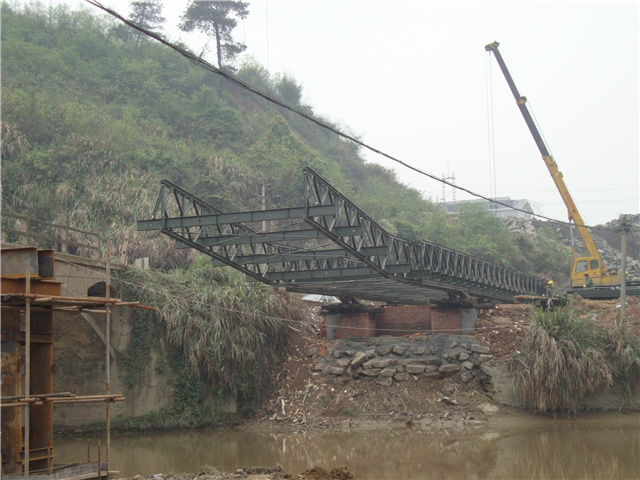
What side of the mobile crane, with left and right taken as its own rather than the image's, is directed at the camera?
left

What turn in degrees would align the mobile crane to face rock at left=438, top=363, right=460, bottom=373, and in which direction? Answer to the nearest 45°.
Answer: approximately 90° to its left

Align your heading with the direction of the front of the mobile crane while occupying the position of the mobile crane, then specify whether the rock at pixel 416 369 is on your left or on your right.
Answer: on your left

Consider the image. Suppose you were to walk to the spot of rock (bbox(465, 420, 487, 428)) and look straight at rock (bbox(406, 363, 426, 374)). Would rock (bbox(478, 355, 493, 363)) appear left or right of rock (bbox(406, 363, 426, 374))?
right

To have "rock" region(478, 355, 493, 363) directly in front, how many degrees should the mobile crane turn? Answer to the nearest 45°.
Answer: approximately 90° to its left

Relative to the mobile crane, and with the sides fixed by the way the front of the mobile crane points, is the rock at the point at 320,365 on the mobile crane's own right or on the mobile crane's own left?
on the mobile crane's own left

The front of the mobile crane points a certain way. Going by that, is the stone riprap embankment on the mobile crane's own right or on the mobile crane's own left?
on the mobile crane's own left

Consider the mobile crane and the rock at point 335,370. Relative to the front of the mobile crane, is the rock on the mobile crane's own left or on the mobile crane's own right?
on the mobile crane's own left
